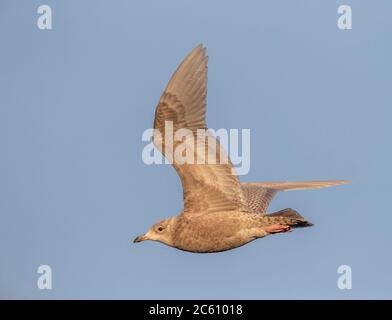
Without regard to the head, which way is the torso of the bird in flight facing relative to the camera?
to the viewer's left
